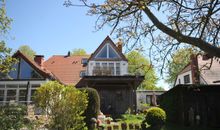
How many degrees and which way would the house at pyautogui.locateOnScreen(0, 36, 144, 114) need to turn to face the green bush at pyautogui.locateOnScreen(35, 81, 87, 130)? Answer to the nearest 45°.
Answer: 0° — it already faces it

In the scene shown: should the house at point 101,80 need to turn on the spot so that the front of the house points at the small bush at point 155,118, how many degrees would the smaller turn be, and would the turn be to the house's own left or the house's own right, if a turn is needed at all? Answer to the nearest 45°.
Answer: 0° — it already faces it

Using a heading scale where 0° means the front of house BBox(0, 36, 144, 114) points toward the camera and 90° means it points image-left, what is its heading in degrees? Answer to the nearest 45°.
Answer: approximately 0°
